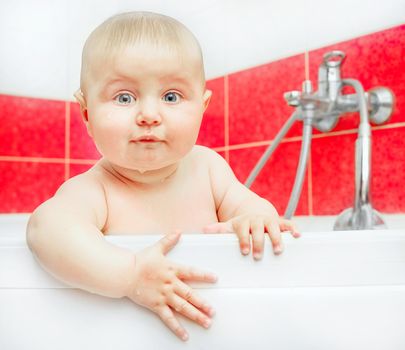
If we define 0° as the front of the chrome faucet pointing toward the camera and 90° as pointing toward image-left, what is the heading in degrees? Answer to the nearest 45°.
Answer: approximately 45°

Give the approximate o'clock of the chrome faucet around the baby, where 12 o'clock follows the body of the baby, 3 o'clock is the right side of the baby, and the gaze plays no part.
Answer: The chrome faucet is roughly at 7 o'clock from the baby.

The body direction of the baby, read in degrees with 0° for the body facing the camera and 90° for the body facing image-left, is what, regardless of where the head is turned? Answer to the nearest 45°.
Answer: approximately 0°
